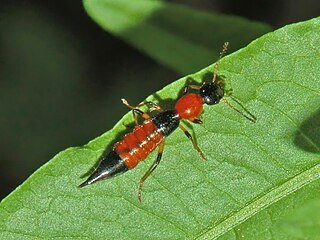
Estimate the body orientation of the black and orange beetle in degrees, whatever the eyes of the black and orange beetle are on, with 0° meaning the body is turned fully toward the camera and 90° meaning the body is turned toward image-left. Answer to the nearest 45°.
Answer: approximately 225°
